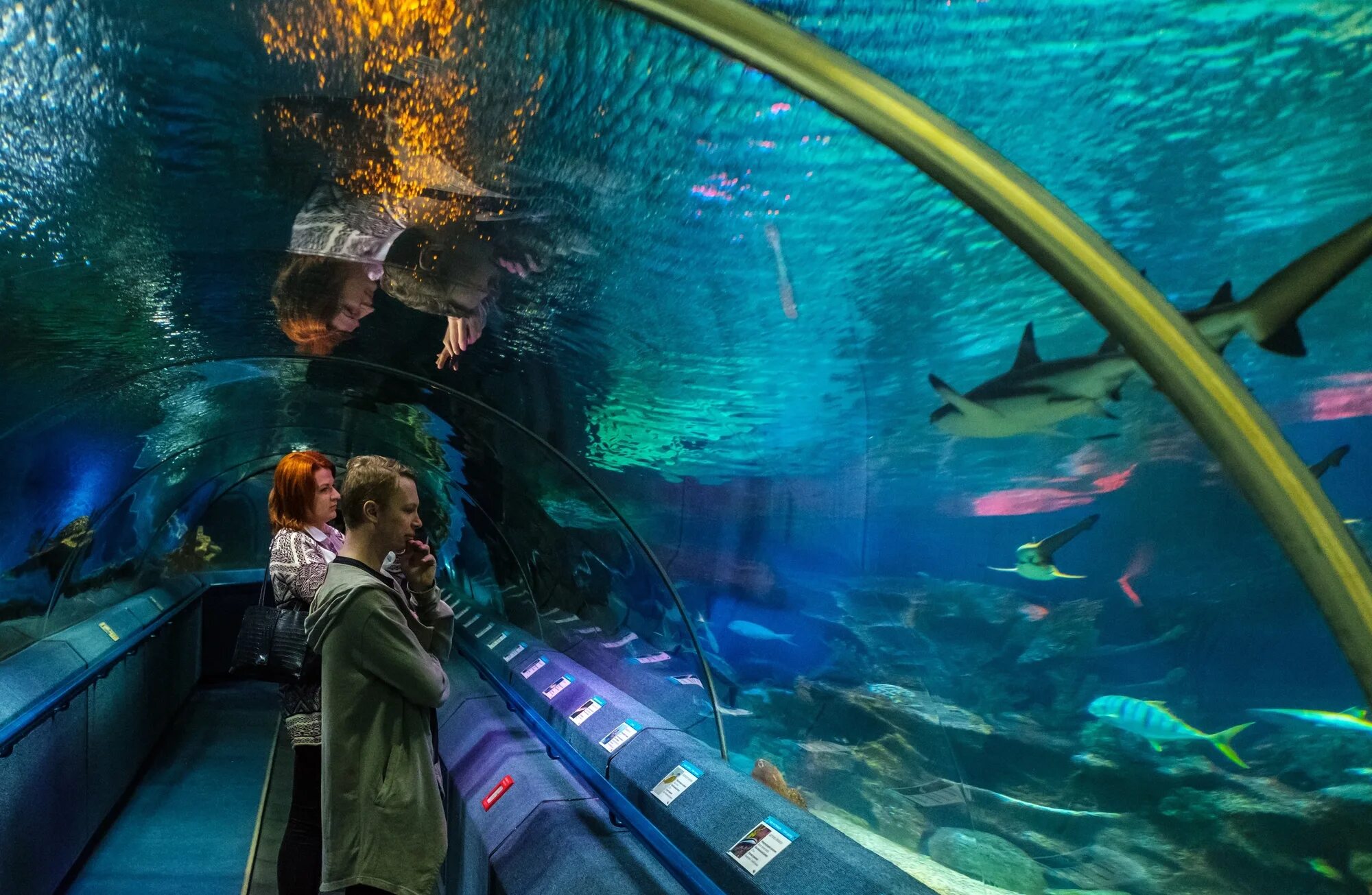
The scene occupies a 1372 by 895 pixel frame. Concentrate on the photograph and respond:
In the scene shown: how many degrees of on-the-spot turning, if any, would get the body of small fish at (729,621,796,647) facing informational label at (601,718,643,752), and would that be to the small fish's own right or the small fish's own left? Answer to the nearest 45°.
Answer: approximately 90° to the small fish's own left

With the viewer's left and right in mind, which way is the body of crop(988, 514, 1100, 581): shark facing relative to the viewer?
facing the viewer and to the left of the viewer

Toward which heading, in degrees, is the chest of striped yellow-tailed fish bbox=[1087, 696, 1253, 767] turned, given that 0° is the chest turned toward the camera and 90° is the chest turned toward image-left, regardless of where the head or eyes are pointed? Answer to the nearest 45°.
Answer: approximately 90°

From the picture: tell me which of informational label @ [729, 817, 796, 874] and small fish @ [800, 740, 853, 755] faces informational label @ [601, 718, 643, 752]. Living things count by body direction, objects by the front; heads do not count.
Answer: the small fish

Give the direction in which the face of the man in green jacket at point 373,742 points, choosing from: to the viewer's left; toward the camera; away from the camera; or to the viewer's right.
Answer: to the viewer's right

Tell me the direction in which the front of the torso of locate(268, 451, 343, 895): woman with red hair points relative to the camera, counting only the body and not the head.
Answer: to the viewer's right

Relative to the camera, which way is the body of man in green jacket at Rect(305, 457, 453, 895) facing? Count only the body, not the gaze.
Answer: to the viewer's right

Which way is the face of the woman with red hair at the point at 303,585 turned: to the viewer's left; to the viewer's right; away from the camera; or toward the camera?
to the viewer's right

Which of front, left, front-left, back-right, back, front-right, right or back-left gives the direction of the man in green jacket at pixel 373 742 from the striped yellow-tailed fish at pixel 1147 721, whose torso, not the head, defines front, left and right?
front-left

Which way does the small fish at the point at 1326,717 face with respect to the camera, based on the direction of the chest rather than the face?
to the viewer's left

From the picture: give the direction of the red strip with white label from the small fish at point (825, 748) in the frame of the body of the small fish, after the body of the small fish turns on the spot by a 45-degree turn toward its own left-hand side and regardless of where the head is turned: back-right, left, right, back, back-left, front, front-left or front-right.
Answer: front-right
